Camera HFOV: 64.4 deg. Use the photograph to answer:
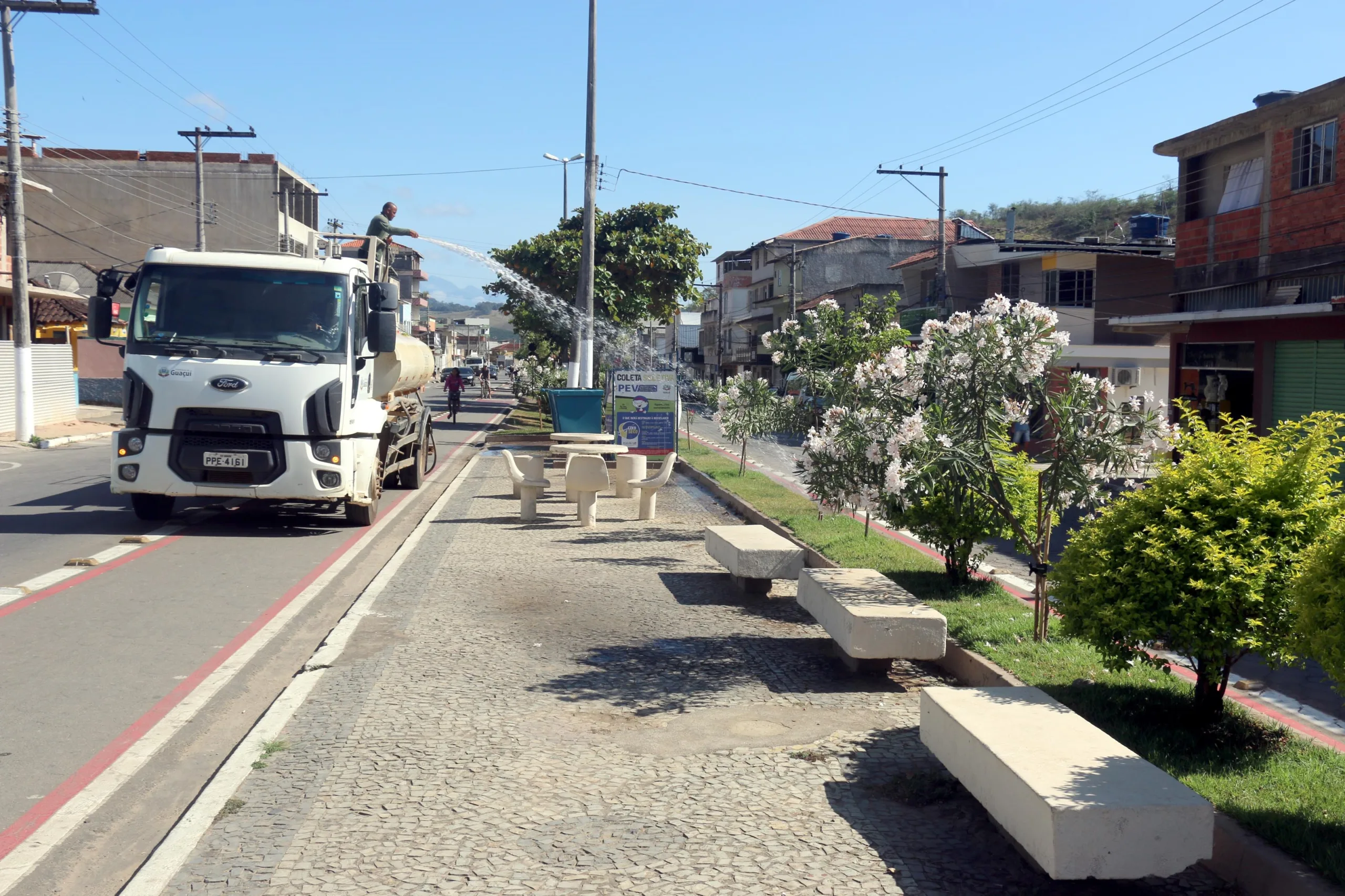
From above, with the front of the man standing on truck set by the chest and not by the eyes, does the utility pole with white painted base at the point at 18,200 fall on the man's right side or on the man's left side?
on the man's left side

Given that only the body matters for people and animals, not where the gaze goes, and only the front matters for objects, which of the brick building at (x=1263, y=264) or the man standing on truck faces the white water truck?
the brick building

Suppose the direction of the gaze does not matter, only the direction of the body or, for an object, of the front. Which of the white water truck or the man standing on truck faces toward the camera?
the white water truck

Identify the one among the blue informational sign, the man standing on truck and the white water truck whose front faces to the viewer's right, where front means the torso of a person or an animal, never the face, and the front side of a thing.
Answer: the man standing on truck

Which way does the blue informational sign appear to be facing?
toward the camera

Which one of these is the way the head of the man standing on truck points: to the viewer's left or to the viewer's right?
to the viewer's right

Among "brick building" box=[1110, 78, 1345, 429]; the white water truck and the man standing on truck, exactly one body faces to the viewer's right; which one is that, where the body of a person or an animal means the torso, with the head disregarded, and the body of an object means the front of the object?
the man standing on truck

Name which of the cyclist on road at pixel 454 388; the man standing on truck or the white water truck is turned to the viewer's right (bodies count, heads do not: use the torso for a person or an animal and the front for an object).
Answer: the man standing on truck

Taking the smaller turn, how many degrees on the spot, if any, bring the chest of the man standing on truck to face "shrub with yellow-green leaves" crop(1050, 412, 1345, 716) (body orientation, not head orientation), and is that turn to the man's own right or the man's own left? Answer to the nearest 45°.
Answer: approximately 90° to the man's own right

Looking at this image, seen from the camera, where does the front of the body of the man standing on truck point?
to the viewer's right

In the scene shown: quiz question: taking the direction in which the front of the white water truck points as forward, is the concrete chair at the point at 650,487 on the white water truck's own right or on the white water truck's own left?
on the white water truck's own left

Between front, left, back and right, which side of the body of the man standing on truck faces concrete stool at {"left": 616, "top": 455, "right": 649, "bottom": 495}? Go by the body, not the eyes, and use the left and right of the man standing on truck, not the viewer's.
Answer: front

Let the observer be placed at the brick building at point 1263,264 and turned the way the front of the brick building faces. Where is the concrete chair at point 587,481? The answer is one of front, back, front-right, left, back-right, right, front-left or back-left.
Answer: front

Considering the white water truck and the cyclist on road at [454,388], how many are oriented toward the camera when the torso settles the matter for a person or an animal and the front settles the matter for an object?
2

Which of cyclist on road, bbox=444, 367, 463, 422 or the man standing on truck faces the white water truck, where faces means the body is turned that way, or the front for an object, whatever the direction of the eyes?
the cyclist on road

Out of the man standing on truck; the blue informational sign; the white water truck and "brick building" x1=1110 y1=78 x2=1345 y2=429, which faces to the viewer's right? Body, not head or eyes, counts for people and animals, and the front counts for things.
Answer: the man standing on truck

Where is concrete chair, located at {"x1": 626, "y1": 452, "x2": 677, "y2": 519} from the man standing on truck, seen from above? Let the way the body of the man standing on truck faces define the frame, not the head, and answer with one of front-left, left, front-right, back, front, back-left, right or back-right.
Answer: front-right

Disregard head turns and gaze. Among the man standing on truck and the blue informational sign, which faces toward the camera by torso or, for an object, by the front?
the blue informational sign

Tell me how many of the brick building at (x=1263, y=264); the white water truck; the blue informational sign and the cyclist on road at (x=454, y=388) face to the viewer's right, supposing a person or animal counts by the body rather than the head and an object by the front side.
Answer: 0

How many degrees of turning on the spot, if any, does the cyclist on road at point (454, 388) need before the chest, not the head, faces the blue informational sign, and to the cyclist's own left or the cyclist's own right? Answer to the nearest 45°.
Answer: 0° — they already face it

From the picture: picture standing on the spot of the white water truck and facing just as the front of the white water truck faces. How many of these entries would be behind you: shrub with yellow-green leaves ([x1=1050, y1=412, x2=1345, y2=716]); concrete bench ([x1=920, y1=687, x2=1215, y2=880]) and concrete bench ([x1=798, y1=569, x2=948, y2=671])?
0

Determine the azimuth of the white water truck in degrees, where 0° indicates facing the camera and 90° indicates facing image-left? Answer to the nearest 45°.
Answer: approximately 0°

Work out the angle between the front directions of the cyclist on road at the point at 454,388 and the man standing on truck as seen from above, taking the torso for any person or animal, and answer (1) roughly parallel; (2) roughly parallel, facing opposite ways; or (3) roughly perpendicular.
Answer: roughly perpendicular
